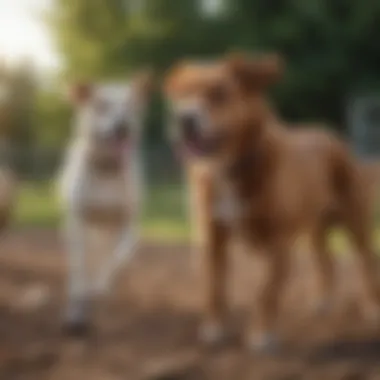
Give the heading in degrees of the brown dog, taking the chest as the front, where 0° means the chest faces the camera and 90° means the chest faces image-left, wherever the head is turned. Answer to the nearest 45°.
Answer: approximately 45°

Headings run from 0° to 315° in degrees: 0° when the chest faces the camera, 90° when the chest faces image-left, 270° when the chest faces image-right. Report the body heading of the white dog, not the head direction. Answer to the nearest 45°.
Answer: approximately 0°
